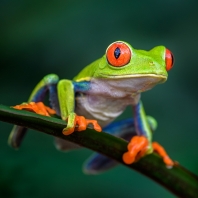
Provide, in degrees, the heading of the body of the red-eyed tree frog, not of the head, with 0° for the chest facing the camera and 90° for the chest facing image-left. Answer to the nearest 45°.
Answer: approximately 315°
